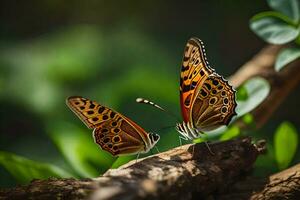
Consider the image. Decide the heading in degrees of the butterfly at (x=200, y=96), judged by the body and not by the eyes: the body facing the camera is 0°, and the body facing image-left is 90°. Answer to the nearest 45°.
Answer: approximately 90°
